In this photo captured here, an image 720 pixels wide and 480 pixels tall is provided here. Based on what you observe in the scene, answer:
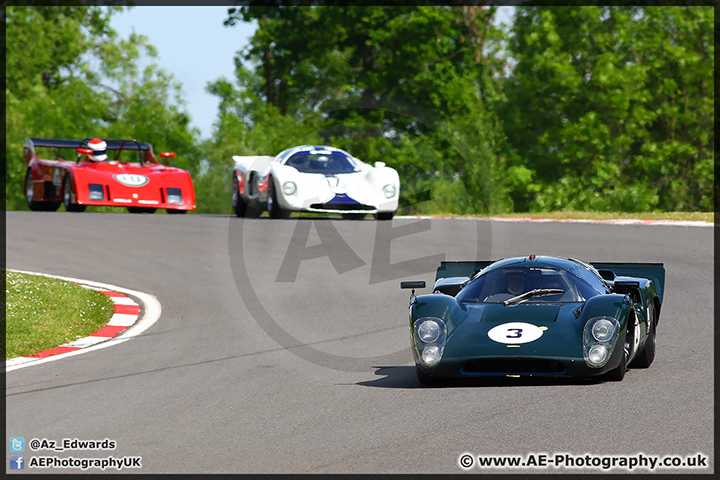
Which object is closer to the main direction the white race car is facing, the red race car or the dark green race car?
the dark green race car

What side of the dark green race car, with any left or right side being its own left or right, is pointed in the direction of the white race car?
back

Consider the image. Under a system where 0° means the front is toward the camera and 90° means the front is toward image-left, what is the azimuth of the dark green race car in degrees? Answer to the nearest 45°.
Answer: approximately 0°

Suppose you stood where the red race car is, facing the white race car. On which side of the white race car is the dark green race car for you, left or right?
right

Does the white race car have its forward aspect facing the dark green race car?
yes

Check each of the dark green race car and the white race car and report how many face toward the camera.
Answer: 2

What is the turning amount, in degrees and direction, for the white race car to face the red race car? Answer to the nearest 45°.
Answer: approximately 135° to its right

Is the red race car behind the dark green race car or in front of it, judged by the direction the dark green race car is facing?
behind
